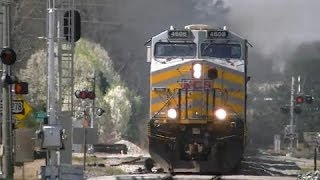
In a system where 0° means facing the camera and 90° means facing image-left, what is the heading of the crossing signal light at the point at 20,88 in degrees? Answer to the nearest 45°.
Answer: approximately 0°

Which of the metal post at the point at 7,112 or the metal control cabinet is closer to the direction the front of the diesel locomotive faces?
the metal control cabinet

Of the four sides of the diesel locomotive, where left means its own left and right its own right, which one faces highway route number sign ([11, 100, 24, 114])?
right

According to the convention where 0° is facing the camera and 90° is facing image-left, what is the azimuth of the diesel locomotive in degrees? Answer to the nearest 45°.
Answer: approximately 0°
